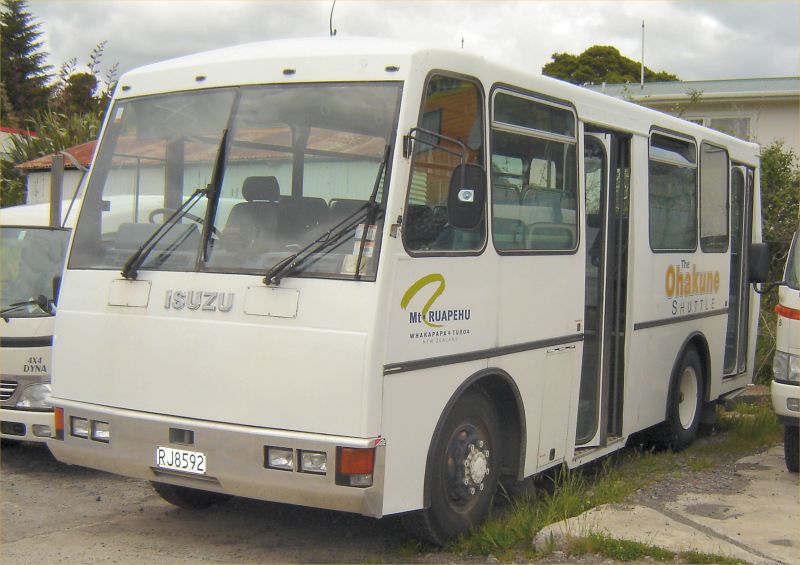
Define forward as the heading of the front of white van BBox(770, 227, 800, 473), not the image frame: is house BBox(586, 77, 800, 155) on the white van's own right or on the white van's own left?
on the white van's own right

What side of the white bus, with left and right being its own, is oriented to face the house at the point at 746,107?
back

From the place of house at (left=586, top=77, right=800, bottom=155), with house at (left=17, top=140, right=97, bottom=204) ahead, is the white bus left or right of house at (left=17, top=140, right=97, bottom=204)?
left

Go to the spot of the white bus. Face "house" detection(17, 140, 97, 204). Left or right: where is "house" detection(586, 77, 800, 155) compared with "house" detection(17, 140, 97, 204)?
right

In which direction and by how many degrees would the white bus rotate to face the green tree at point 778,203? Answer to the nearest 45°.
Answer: approximately 180°

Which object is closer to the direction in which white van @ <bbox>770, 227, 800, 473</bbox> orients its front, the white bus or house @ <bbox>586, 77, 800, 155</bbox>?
the white bus

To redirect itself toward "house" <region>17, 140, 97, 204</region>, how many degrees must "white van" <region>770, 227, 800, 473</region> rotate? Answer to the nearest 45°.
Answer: approximately 90° to its right

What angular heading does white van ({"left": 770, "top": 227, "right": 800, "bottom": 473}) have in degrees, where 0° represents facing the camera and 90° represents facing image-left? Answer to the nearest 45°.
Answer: approximately 45°

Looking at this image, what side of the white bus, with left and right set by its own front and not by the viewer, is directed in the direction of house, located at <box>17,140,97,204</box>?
right

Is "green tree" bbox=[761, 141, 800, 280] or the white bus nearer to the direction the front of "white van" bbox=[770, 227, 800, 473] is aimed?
the white bus

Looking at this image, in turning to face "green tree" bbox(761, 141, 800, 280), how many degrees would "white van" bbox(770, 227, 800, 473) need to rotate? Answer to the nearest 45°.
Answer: approximately 135° to its right
